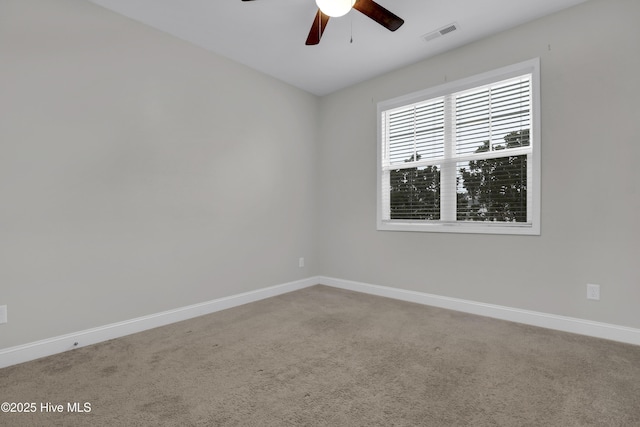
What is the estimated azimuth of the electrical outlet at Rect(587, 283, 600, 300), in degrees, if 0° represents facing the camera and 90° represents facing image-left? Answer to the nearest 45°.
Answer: approximately 0°

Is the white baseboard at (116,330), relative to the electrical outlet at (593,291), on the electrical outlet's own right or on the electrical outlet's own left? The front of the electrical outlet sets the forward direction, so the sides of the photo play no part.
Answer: on the electrical outlet's own right
